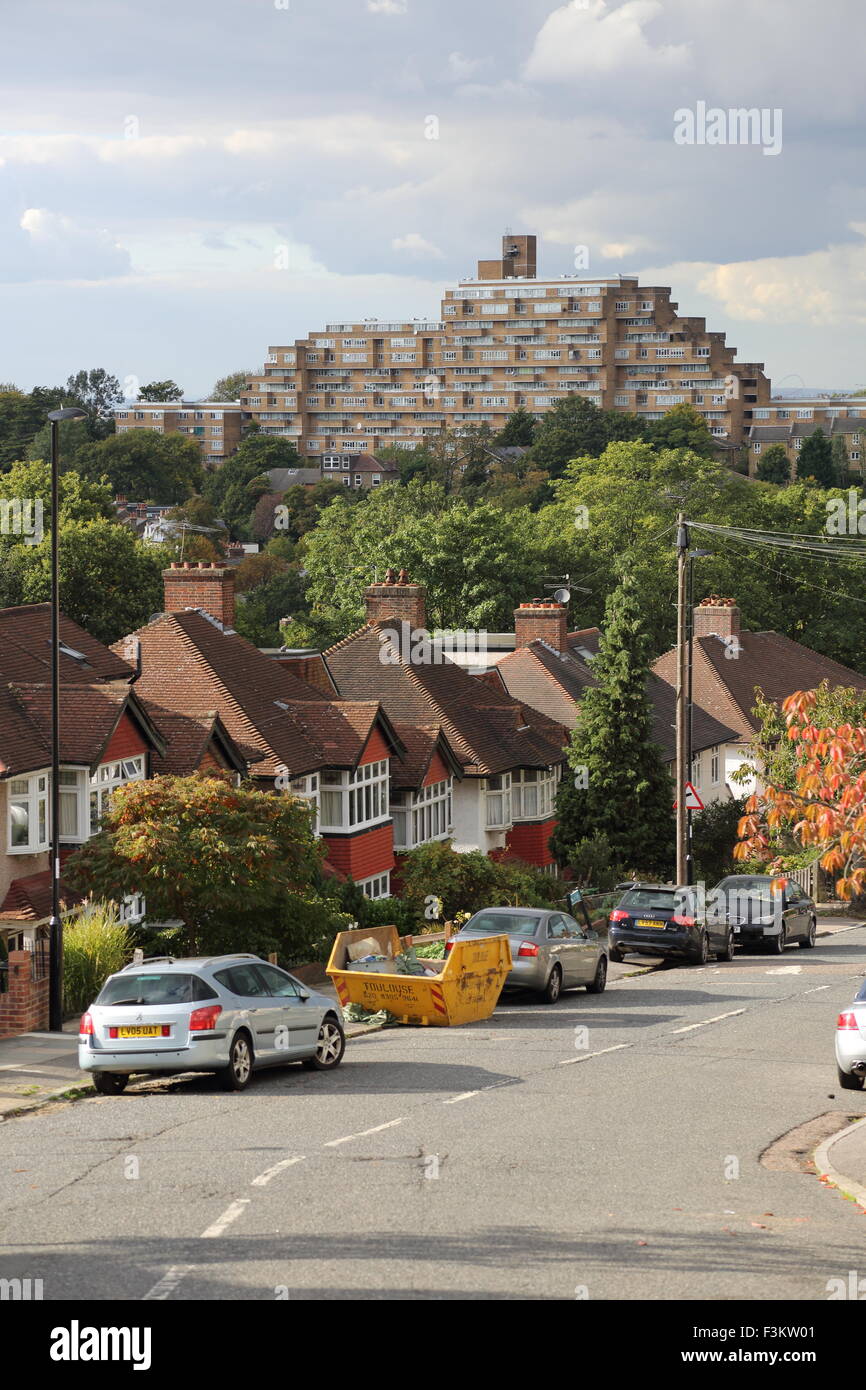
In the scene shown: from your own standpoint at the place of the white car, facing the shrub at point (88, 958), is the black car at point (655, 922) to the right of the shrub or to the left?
right

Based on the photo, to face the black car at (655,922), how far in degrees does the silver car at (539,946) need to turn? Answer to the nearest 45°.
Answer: approximately 45° to its left

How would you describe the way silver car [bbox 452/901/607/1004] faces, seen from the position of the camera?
facing away from the viewer and to the right of the viewer

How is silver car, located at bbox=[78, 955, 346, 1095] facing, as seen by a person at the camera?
facing away from the viewer and to the right of the viewer

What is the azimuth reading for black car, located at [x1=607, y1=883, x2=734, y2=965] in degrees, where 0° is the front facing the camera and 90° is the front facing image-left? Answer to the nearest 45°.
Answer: approximately 225°
